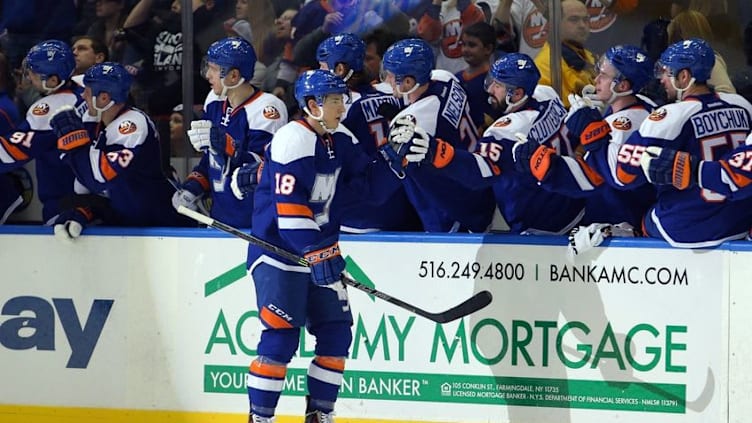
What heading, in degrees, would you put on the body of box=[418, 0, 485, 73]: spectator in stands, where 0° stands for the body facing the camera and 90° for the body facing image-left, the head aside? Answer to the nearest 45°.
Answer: approximately 0°

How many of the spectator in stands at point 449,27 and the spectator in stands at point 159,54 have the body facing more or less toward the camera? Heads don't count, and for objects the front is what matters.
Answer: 2

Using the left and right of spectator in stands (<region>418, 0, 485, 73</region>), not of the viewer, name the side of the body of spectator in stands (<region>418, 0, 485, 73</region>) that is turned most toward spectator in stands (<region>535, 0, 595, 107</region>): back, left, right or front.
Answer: left

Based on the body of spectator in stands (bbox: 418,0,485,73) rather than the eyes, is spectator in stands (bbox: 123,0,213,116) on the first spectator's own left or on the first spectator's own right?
on the first spectator's own right

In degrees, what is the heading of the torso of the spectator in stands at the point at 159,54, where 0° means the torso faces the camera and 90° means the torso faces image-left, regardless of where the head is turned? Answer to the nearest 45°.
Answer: approximately 0°
